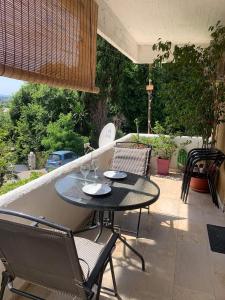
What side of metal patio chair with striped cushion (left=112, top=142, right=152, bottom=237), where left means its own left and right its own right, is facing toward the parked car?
back

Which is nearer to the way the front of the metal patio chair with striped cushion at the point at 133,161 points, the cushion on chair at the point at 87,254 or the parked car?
the cushion on chair

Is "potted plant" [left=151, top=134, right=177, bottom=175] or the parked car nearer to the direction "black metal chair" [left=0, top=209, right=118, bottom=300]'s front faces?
the potted plant

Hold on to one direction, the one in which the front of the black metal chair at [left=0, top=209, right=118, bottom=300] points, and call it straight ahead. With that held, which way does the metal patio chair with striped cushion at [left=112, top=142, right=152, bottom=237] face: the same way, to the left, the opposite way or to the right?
the opposite way

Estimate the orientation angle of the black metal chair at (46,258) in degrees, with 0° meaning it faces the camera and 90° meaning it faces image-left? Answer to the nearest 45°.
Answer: approximately 225°

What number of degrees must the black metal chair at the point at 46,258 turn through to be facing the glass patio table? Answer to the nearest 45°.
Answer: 0° — it already faces it

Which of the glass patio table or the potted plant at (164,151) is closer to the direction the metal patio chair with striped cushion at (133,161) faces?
the glass patio table
